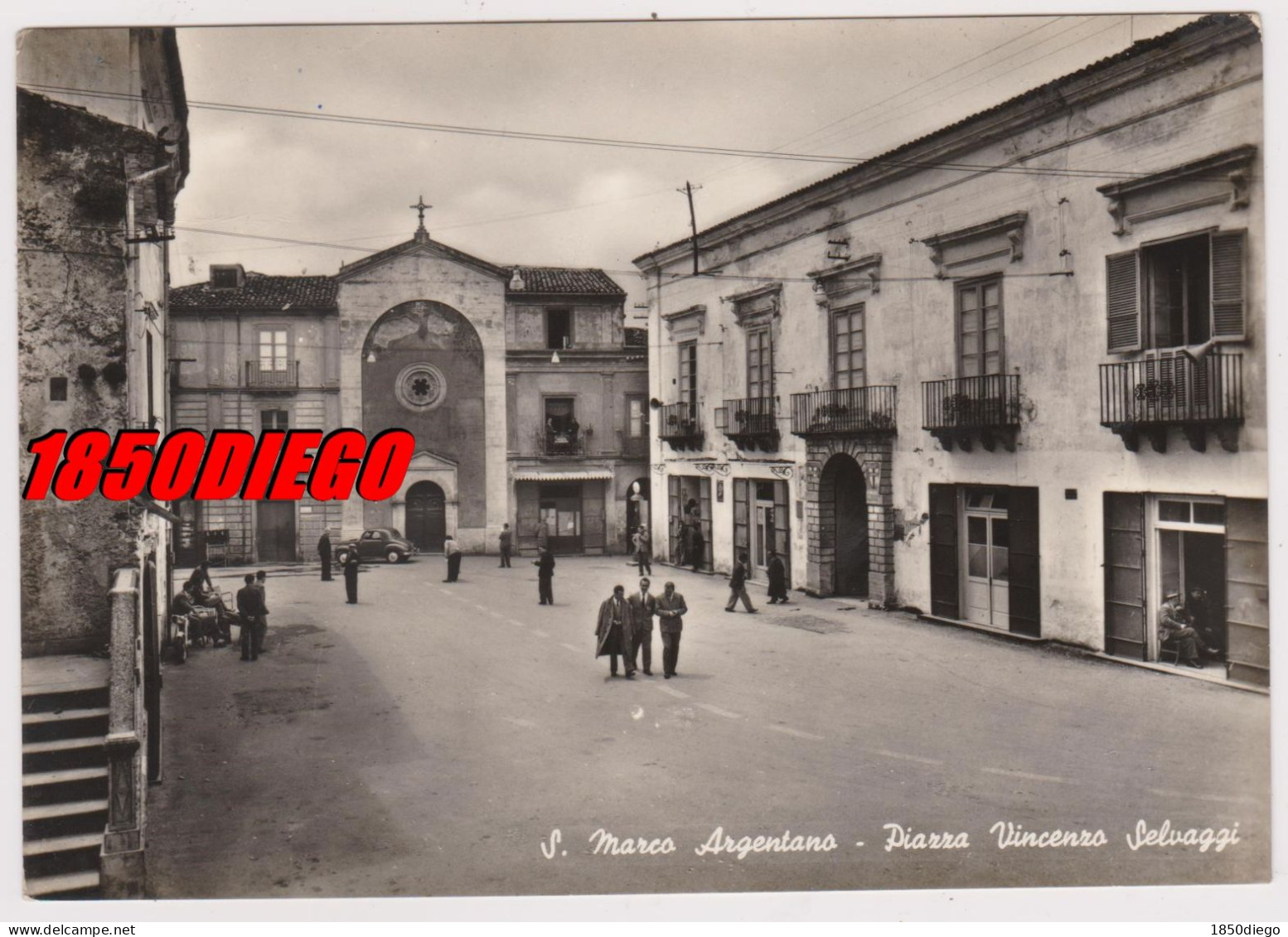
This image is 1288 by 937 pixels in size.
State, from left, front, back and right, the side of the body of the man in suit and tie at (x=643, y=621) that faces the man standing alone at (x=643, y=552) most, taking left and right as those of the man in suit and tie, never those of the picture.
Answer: back

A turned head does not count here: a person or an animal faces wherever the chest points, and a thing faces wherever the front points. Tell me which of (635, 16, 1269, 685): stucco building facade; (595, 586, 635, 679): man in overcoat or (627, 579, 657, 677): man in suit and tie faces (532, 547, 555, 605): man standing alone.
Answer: the stucco building facade

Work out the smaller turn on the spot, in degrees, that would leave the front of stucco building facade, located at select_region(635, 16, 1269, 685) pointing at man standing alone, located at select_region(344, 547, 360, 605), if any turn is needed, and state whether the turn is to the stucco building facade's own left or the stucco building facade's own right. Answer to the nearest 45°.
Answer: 0° — it already faces them

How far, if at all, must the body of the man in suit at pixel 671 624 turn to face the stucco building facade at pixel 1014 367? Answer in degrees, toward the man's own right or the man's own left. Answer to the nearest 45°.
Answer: approximately 135° to the man's own left
